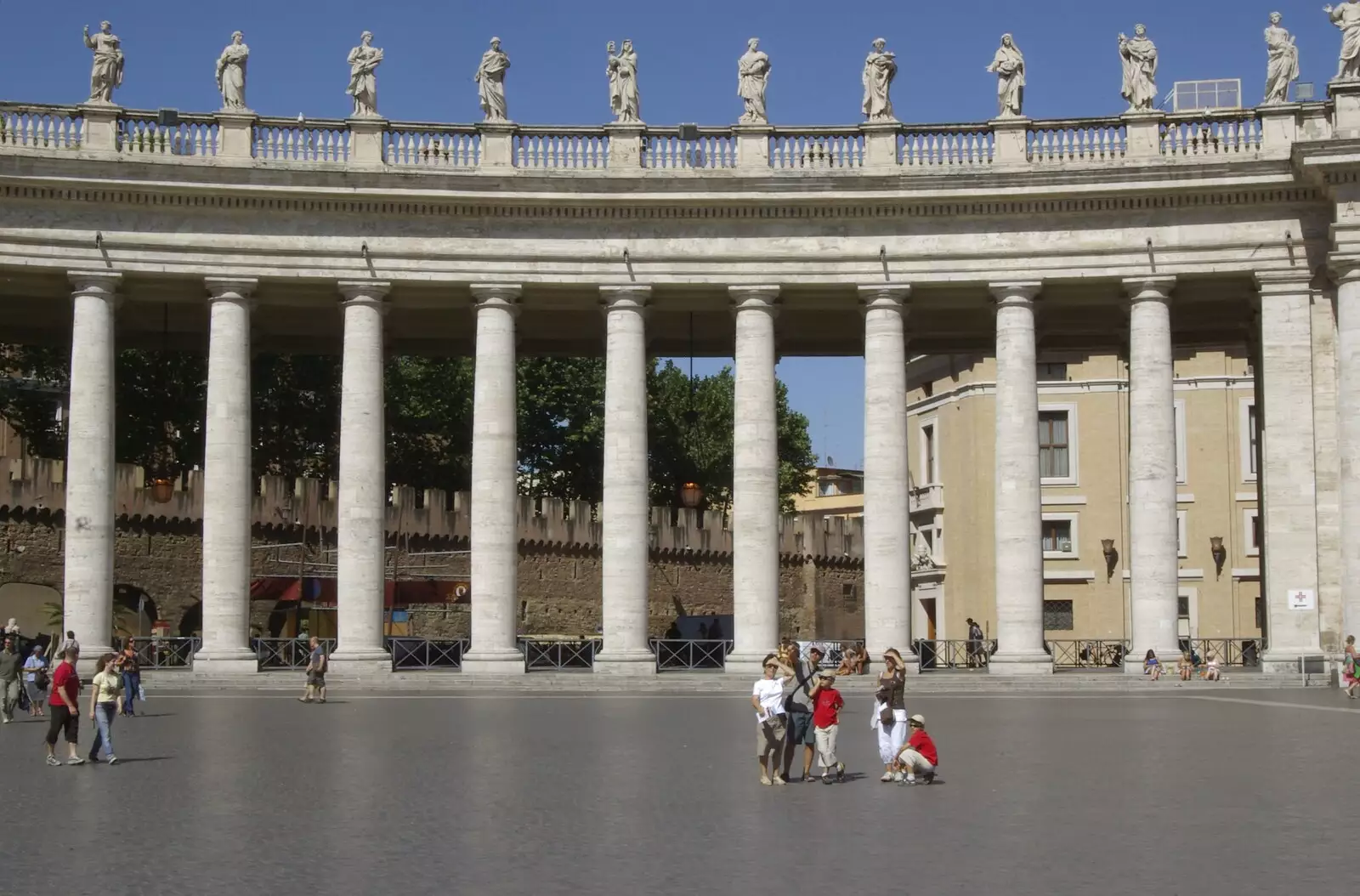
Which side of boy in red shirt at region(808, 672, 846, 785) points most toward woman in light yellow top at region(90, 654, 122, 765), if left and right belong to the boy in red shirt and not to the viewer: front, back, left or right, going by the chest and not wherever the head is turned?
right

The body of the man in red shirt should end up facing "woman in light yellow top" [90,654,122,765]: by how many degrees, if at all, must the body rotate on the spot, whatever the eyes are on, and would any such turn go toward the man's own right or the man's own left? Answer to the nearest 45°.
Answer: approximately 45° to the man's own left

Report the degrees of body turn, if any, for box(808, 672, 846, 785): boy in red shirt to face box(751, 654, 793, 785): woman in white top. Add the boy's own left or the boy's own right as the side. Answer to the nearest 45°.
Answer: approximately 45° to the boy's own right
